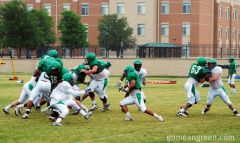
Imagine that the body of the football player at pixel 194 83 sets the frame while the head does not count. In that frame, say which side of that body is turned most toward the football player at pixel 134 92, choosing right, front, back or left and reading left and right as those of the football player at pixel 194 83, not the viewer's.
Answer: back

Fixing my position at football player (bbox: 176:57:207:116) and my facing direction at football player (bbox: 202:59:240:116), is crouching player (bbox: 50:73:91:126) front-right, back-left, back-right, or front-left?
back-right

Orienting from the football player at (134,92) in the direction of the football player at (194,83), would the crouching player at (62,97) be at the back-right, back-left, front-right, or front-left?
back-left

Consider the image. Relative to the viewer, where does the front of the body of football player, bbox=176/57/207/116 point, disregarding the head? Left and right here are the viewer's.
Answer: facing away from the viewer and to the right of the viewer

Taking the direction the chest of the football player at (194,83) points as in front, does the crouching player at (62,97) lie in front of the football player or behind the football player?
behind

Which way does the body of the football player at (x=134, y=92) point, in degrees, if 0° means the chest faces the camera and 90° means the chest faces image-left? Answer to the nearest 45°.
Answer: approximately 90°

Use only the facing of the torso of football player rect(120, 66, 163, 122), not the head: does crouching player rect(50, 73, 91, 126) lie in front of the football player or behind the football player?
in front

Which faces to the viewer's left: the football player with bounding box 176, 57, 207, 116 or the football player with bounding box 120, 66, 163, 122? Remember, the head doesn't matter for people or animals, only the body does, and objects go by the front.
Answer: the football player with bounding box 120, 66, 163, 122

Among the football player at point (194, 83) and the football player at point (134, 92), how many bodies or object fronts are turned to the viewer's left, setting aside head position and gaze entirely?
1

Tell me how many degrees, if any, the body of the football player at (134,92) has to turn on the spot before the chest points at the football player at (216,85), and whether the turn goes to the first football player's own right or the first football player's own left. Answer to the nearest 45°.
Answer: approximately 135° to the first football player's own right
